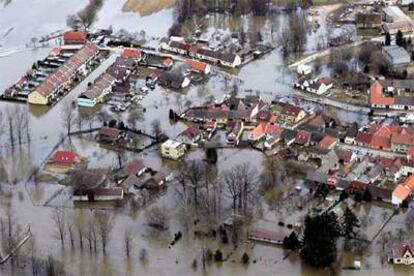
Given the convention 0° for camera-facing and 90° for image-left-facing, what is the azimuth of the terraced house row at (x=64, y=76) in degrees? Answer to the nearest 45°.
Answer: approximately 315°

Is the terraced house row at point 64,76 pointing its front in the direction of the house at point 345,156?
yes

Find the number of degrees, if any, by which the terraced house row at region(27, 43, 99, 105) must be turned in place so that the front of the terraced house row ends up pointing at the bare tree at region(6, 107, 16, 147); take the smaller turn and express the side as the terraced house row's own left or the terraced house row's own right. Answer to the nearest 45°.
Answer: approximately 90° to the terraced house row's own right

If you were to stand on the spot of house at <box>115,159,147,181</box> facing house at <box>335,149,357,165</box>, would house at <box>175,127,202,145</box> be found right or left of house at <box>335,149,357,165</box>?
left

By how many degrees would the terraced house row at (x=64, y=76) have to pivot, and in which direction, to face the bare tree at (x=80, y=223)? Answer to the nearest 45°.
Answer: approximately 45° to its right

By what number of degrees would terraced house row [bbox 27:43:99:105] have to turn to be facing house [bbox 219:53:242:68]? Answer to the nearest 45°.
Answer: approximately 45° to its left

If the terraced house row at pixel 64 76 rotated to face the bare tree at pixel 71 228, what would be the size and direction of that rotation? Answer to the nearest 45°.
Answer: approximately 45° to its right

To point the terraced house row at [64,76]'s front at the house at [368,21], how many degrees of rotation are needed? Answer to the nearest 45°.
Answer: approximately 45° to its left

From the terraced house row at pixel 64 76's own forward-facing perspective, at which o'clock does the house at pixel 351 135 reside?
The house is roughly at 12 o'clock from the terraced house row.

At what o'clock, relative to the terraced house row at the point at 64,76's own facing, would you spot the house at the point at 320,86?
The house is roughly at 11 o'clock from the terraced house row.

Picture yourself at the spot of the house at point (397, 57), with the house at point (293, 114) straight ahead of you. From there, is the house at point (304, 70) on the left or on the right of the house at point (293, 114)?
right
